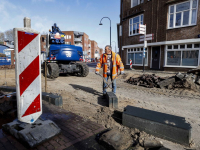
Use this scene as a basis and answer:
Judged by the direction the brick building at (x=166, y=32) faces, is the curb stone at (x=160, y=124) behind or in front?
in front

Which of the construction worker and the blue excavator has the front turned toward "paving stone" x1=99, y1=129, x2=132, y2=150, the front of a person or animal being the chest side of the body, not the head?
the construction worker

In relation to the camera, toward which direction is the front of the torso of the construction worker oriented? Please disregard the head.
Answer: toward the camera

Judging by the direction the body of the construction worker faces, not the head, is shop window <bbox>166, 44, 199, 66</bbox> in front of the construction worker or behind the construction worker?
behind

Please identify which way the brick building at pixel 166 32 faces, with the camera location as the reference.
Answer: facing the viewer and to the left of the viewer
